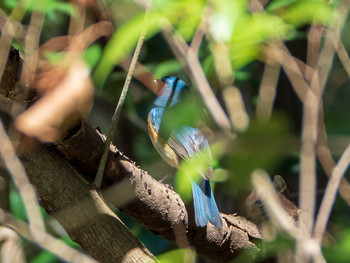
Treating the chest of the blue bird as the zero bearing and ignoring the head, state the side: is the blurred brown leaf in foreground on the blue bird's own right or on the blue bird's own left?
on the blue bird's own left

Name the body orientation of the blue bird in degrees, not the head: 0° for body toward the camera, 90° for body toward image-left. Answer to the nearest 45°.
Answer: approximately 90°

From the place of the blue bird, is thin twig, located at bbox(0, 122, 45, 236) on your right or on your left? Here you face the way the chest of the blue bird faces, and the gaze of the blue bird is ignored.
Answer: on your left

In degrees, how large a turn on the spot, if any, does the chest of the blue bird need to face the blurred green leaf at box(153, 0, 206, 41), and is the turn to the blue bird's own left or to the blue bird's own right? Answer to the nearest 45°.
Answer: approximately 90° to the blue bird's own left

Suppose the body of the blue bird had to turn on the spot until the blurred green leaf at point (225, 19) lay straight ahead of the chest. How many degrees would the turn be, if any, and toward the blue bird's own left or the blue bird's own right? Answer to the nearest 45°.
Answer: approximately 90° to the blue bird's own left
